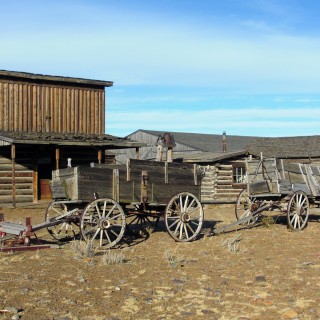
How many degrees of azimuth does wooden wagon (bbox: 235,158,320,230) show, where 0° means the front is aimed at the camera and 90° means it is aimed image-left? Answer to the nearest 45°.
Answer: approximately 45°

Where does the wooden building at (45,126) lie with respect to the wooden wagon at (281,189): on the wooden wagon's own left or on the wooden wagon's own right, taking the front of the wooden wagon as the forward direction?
on the wooden wagon's own right

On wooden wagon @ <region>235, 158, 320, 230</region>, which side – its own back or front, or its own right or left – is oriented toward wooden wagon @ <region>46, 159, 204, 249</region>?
front

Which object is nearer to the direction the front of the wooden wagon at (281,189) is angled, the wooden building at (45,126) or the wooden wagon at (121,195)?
the wooden wagon

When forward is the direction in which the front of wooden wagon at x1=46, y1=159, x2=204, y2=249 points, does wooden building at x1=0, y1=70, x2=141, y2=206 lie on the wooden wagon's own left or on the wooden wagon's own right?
on the wooden wagon's own right

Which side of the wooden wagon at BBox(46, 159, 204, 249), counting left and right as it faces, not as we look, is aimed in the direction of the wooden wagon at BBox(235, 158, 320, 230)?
back

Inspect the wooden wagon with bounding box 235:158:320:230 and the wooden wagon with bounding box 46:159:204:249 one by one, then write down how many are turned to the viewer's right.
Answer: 0
